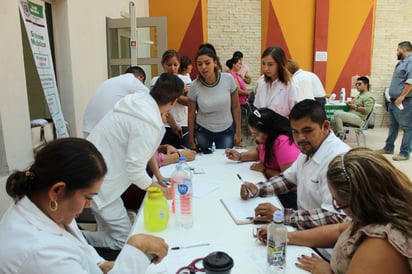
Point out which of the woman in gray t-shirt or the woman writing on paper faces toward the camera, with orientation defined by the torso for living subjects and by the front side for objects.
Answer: the woman in gray t-shirt

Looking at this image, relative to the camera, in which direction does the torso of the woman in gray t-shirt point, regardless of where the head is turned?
toward the camera

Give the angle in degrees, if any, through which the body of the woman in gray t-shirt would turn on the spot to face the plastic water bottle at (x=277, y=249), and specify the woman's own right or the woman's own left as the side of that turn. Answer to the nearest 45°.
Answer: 0° — they already face it

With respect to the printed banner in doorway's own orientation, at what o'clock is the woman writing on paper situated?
The woman writing on paper is roughly at 1 o'clock from the printed banner in doorway.

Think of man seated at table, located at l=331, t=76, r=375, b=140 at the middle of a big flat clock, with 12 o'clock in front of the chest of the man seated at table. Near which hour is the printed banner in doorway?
The printed banner in doorway is roughly at 10 o'clock from the man seated at table.

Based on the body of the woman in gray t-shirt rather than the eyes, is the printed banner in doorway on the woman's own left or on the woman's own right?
on the woman's own right

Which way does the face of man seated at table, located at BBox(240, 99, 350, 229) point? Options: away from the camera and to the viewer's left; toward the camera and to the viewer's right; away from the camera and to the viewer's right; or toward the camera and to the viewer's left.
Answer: toward the camera and to the viewer's left

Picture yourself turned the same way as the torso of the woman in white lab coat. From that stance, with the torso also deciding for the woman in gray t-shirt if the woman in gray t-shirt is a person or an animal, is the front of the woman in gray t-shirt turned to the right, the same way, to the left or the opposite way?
to the right

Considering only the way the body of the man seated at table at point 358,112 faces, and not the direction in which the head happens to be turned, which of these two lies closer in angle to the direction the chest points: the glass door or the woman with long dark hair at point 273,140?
the glass door

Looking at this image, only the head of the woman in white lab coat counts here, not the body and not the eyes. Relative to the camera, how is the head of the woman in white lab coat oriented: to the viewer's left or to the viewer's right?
to the viewer's right

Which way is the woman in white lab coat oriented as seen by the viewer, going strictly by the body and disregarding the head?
to the viewer's right

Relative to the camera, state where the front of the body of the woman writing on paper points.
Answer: to the viewer's left

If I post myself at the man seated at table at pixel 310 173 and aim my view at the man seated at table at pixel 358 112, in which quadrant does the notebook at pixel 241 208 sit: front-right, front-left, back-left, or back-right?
back-left

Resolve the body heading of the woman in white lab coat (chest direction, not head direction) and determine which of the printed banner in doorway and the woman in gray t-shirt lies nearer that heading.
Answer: the woman in gray t-shirt

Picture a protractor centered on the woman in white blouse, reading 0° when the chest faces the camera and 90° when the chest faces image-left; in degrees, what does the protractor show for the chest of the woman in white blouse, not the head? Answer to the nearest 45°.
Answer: approximately 45°

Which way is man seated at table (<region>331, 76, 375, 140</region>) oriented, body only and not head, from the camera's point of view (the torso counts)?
to the viewer's left
